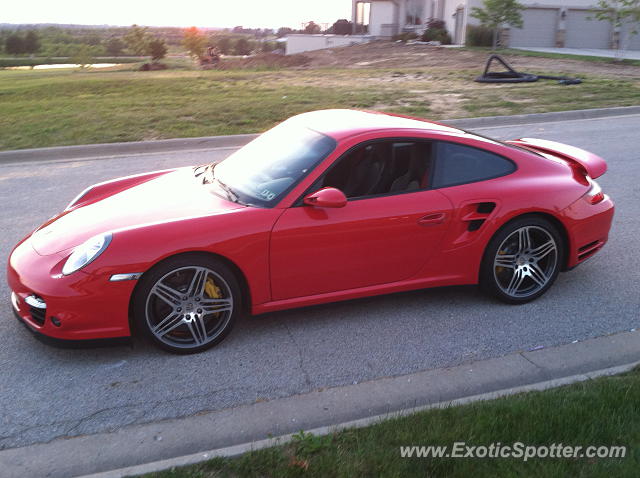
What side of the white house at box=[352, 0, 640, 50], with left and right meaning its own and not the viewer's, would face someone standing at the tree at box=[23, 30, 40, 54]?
right

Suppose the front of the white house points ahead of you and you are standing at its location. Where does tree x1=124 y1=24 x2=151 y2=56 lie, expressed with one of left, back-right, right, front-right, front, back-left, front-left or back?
back-right

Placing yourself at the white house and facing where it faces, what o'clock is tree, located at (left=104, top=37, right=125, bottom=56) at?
The tree is roughly at 2 o'clock from the white house.

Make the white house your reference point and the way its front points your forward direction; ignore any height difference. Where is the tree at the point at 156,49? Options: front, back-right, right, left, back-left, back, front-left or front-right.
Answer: front-right

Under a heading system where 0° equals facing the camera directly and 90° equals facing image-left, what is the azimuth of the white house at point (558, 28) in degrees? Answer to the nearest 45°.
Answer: approximately 0°

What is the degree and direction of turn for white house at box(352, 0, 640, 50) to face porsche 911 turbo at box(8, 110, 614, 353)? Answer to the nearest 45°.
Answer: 0° — it already faces it

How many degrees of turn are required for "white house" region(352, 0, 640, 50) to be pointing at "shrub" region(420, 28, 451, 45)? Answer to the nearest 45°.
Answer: approximately 90° to its right
